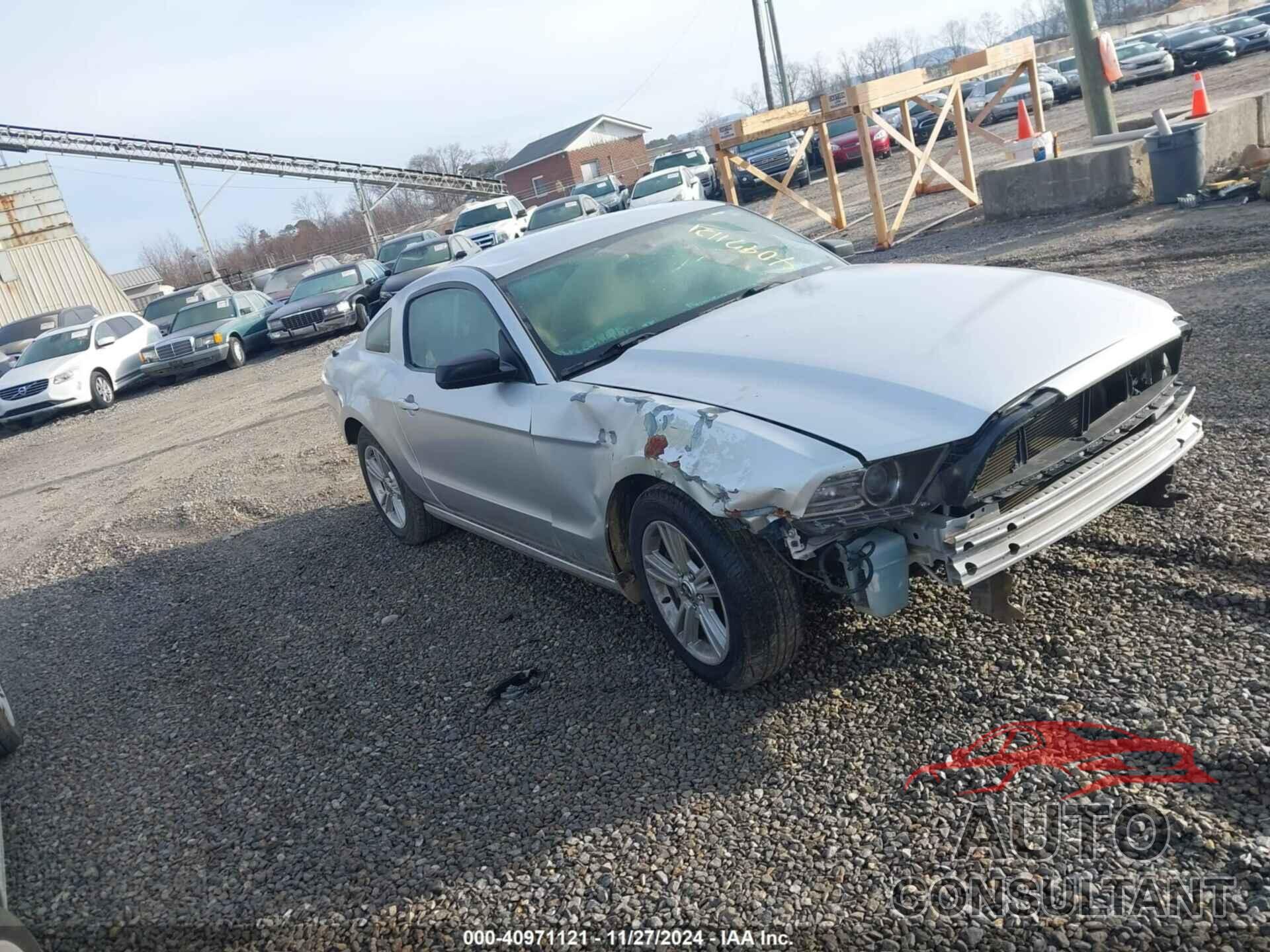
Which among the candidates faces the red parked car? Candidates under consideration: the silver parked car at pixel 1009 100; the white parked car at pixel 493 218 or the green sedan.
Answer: the silver parked car at pixel 1009 100

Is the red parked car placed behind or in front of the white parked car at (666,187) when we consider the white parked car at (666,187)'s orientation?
behind

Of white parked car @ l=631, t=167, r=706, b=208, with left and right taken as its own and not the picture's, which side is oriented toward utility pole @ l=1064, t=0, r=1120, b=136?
left

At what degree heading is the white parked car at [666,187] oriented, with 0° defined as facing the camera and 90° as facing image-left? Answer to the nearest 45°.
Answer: approximately 45°

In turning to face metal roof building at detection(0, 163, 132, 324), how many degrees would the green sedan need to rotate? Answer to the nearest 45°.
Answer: approximately 135° to its right

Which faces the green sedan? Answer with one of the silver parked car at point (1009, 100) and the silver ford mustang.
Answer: the silver parked car

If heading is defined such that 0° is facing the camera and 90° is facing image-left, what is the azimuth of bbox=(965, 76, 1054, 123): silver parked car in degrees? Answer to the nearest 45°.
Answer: approximately 45°

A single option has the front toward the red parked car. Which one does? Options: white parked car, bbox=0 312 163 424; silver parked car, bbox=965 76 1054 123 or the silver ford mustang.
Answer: silver parked car, bbox=965 76 1054 123
